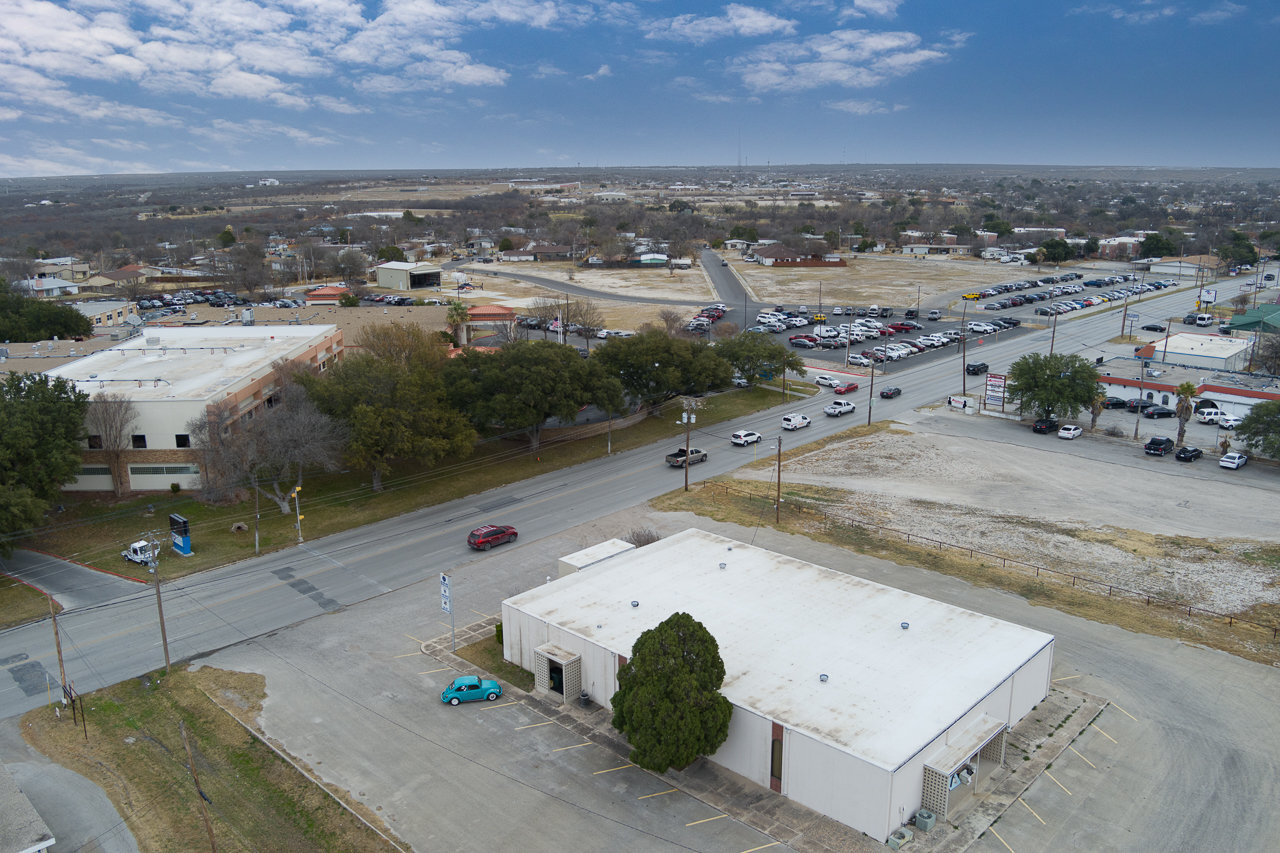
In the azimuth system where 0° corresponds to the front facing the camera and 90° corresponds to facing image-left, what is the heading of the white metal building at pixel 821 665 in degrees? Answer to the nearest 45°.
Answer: approximately 45°

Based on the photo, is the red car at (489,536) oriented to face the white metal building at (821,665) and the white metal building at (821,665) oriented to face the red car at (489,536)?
no

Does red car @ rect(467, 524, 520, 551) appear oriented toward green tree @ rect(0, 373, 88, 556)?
no

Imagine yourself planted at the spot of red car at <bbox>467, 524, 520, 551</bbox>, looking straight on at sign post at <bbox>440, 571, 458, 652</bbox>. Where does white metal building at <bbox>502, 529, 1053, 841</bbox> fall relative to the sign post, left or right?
left

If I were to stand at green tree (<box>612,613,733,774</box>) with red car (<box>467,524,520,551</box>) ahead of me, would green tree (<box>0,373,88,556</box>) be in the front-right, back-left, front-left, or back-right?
front-left

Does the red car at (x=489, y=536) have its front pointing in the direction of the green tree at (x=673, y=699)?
no

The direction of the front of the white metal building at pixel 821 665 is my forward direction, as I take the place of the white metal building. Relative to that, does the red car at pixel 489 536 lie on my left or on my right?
on my right

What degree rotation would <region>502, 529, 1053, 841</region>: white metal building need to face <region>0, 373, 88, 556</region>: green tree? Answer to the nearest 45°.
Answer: approximately 45° to its right

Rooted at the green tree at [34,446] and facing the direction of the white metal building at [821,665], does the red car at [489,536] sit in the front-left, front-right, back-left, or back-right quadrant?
front-left

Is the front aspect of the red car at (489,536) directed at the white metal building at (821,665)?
no
